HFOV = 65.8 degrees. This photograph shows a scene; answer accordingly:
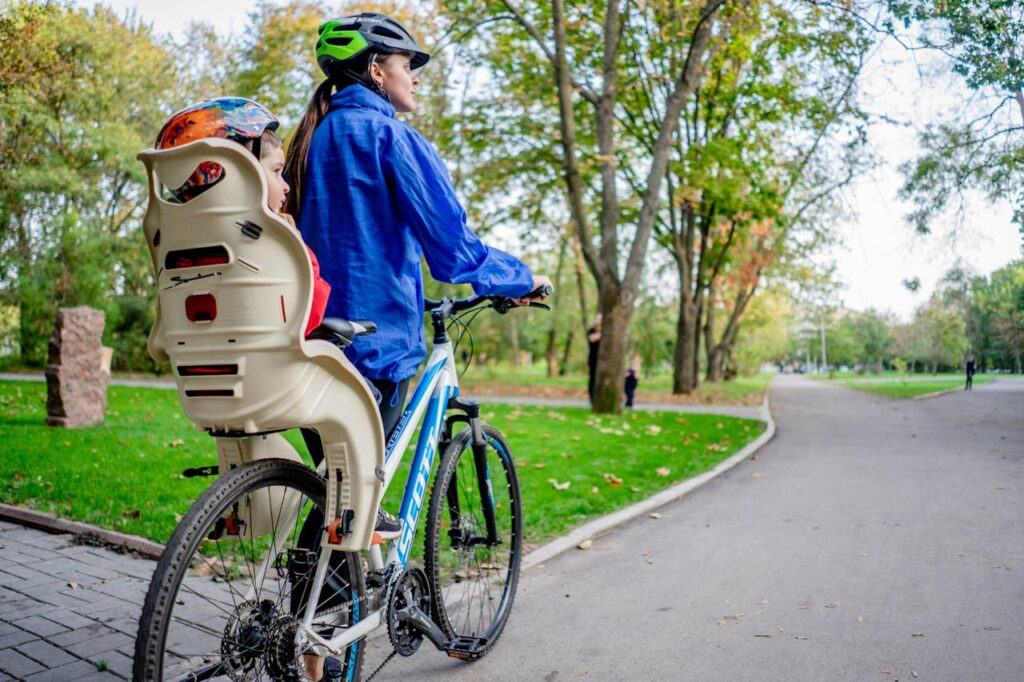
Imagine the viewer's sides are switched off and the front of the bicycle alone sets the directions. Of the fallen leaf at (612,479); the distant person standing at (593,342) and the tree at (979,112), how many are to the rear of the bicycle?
0

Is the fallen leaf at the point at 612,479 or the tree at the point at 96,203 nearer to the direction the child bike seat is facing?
the fallen leaf

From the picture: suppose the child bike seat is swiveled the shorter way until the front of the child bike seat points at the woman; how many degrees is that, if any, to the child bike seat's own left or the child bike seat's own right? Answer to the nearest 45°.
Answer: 0° — it already faces them

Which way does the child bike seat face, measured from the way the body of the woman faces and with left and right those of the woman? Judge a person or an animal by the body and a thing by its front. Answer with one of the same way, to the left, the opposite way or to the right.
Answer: the same way

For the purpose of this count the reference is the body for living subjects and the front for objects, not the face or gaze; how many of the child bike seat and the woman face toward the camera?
0

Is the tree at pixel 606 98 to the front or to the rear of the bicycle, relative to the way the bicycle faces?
to the front

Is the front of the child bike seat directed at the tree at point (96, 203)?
no

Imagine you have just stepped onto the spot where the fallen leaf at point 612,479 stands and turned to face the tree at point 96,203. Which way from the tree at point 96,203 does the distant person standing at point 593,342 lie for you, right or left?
right

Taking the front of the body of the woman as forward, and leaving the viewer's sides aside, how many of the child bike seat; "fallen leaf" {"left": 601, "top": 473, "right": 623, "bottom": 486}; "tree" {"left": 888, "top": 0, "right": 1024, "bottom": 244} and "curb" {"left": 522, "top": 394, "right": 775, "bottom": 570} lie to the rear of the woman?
1

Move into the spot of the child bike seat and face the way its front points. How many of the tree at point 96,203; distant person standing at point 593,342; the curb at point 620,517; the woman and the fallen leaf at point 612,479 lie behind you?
0

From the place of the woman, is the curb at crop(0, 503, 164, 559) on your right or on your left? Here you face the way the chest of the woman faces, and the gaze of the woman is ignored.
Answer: on your left

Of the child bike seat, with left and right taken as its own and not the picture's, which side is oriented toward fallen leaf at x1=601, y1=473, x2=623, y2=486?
front

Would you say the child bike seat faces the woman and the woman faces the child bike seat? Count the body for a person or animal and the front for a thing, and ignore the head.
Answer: no

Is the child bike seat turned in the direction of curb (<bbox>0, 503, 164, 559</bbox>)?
no

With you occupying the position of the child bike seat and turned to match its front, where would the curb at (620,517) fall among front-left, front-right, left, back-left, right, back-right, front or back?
front

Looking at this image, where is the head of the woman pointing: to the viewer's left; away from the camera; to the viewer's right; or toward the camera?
to the viewer's right

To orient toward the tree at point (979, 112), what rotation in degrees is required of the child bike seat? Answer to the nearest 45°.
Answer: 0° — it already faces it

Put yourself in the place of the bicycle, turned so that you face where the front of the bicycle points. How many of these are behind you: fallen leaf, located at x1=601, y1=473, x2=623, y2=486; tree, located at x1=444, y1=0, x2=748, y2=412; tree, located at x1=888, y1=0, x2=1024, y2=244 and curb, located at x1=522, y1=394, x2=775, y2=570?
0

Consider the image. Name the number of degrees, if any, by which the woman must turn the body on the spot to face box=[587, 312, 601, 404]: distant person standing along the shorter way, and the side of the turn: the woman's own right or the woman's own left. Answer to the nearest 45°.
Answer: approximately 45° to the woman's own left

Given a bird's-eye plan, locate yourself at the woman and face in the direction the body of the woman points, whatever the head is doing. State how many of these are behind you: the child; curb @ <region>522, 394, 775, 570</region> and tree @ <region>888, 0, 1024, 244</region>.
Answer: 1

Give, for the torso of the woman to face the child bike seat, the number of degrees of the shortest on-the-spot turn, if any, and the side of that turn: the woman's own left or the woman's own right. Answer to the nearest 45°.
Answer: approximately 180°

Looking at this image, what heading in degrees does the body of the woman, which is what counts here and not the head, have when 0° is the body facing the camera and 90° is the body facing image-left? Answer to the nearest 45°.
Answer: approximately 225°

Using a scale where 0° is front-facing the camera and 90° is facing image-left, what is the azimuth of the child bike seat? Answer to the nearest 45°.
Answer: approximately 225°

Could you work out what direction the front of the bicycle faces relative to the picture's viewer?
facing away from the viewer and to the right of the viewer

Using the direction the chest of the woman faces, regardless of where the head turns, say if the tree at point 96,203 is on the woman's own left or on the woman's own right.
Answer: on the woman's own left
